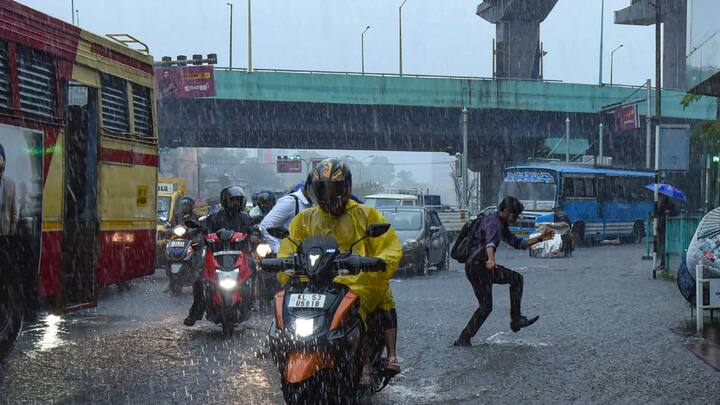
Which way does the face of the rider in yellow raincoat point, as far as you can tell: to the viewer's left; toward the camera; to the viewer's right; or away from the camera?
toward the camera

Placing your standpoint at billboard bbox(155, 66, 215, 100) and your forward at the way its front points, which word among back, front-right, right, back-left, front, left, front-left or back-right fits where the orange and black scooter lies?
front

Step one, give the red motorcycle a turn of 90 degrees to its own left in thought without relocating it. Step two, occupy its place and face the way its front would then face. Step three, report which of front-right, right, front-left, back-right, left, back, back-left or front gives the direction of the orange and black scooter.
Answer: right

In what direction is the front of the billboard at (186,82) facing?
toward the camera

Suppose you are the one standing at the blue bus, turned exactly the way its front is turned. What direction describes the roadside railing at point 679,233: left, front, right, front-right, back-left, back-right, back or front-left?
front-left

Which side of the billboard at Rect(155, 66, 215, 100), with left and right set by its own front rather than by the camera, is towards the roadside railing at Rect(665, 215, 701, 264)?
front

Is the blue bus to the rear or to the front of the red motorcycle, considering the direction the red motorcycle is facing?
to the rear

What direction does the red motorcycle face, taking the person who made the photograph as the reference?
facing the viewer

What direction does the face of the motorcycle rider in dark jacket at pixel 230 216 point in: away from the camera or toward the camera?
toward the camera

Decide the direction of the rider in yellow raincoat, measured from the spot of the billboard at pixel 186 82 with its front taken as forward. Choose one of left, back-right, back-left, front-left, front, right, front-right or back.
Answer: front

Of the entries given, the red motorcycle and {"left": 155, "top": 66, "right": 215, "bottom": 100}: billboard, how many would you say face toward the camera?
2

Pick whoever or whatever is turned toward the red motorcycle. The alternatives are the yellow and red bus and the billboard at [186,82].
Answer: the billboard

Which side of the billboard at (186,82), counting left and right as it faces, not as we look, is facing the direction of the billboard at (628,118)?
left

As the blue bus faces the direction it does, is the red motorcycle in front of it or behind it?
in front

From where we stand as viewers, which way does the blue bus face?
facing the viewer and to the left of the viewer

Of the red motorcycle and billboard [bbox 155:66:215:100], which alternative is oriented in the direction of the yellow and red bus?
the billboard

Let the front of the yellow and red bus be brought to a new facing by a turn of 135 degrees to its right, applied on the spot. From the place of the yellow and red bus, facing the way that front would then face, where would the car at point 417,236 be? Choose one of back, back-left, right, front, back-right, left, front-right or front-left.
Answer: front-right
